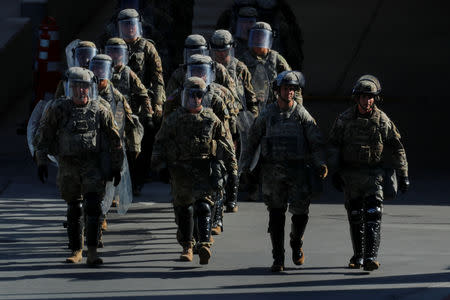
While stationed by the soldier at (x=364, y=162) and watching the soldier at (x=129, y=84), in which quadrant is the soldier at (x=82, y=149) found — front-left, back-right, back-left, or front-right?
front-left

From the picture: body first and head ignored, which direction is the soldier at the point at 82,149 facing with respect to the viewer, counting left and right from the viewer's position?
facing the viewer

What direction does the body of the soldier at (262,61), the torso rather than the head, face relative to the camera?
toward the camera

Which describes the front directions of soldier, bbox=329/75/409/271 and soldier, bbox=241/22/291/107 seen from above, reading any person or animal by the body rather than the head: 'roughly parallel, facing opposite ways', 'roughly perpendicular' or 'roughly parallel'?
roughly parallel

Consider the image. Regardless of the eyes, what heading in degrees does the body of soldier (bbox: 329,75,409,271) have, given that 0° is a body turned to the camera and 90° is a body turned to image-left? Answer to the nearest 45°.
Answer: approximately 0°

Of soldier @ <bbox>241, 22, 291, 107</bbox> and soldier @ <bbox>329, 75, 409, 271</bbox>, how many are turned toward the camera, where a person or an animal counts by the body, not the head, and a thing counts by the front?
2

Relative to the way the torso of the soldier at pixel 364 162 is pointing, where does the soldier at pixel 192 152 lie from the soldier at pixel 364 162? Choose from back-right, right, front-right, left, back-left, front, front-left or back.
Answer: right

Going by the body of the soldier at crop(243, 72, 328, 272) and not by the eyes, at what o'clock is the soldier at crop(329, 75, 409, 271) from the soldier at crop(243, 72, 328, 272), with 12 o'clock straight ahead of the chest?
the soldier at crop(329, 75, 409, 271) is roughly at 9 o'clock from the soldier at crop(243, 72, 328, 272).

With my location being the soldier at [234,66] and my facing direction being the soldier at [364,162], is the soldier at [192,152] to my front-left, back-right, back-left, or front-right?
front-right

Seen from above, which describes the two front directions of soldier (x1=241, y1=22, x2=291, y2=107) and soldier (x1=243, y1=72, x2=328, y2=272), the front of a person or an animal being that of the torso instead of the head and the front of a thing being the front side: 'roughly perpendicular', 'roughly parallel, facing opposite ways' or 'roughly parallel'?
roughly parallel

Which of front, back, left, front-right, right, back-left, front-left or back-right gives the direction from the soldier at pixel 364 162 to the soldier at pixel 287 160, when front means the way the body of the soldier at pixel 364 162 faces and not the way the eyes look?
right

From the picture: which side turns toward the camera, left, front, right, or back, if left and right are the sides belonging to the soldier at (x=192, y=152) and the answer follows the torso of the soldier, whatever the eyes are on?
front

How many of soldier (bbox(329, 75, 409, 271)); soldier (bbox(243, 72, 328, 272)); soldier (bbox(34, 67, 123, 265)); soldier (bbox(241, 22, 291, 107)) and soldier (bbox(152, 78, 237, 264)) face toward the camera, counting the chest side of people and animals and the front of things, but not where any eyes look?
5

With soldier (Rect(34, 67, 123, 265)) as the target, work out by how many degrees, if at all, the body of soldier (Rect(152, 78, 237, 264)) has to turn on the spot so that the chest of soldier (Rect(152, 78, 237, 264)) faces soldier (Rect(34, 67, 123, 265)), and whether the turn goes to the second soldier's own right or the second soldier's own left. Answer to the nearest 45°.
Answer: approximately 90° to the second soldier's own right

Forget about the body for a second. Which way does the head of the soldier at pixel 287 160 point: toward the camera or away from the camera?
toward the camera

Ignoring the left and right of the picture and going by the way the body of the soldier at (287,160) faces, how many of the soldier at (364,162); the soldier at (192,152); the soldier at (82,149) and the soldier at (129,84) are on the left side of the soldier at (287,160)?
1

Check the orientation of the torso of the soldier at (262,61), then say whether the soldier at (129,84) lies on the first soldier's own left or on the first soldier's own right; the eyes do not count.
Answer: on the first soldier's own right

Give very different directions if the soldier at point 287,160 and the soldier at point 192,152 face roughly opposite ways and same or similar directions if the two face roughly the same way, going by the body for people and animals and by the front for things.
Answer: same or similar directions
